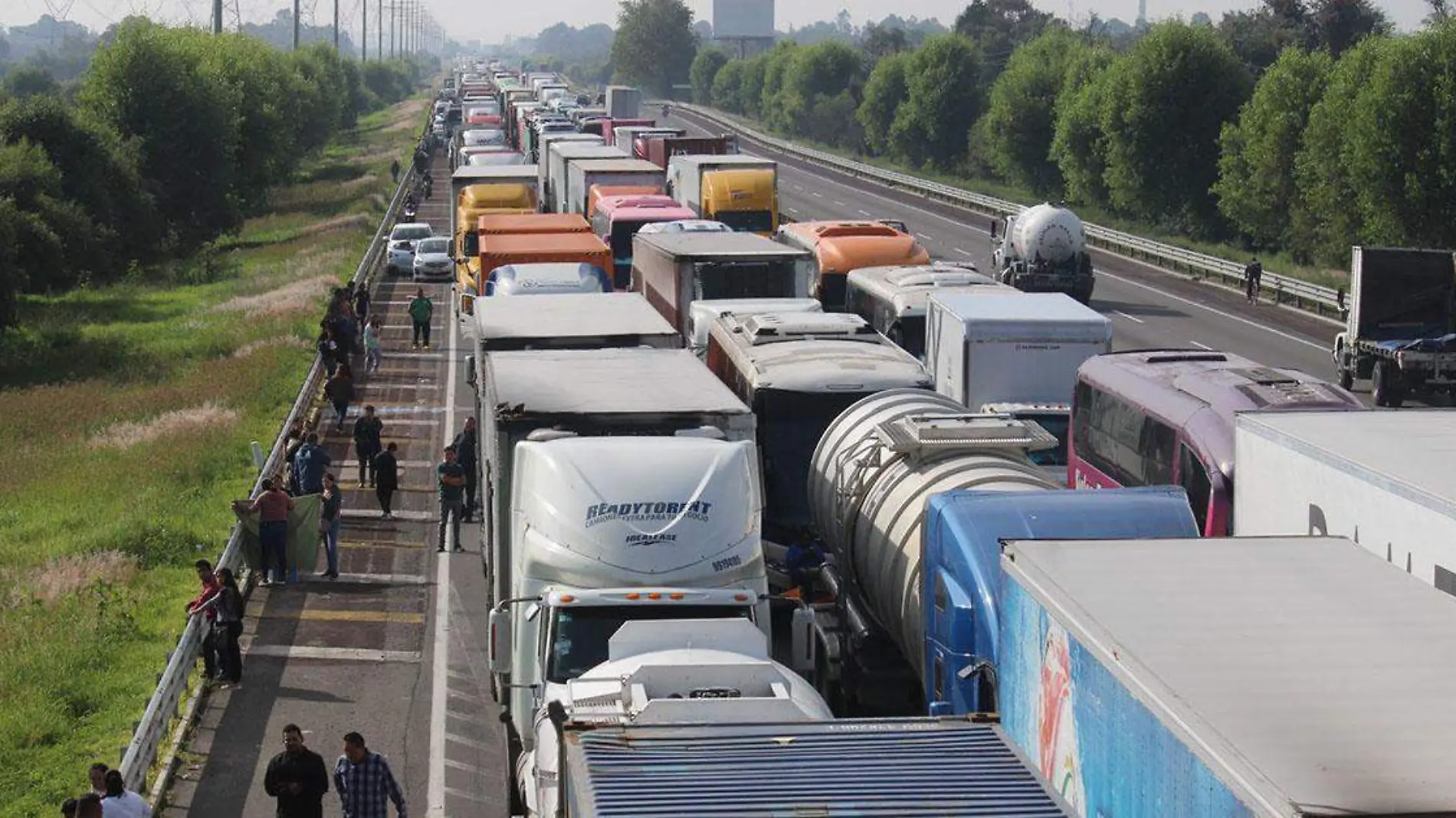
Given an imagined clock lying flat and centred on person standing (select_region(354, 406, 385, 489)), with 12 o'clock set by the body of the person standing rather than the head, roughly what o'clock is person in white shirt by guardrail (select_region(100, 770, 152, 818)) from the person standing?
The person in white shirt by guardrail is roughly at 12 o'clock from the person standing.

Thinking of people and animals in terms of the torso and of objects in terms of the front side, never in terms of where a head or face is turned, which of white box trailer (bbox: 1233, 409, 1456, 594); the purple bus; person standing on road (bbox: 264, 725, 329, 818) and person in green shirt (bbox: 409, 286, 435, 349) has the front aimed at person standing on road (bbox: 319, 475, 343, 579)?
the person in green shirt

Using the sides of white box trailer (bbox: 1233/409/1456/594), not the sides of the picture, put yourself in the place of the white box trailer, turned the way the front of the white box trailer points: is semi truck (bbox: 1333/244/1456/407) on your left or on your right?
on your left

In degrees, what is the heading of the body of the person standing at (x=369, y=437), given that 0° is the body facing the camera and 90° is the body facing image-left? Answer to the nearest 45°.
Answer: approximately 0°

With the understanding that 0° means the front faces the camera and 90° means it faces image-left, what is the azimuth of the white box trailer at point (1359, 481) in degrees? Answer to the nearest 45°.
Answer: approximately 315°

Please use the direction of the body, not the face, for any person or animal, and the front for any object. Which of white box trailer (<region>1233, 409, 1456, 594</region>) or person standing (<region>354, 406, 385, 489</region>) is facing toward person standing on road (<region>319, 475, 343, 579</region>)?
the person standing (<region>354, 406, 385, 489</region>)

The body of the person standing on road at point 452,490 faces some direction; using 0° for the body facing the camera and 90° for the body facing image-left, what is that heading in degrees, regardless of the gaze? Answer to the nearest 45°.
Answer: approximately 0°
